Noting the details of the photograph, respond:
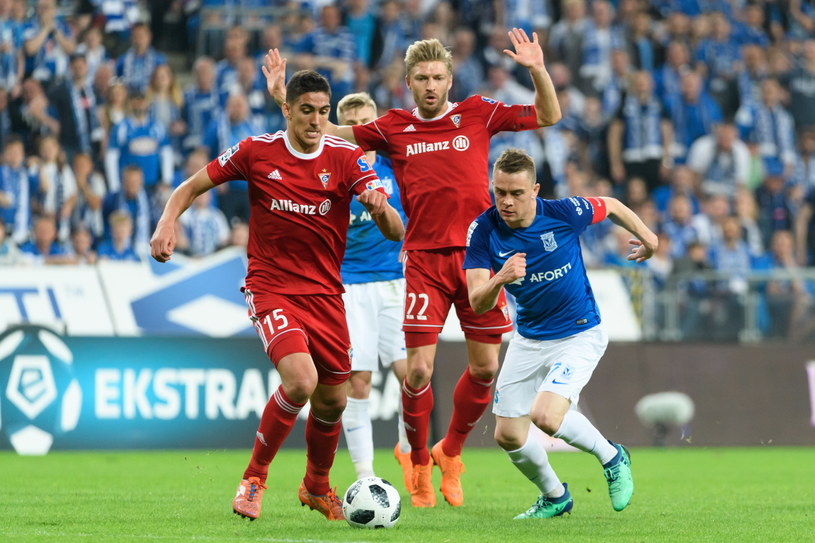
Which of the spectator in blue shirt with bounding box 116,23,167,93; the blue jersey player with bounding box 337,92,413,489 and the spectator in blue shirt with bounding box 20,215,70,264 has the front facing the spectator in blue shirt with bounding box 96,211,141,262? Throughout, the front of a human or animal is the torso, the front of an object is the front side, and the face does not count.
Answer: the spectator in blue shirt with bounding box 116,23,167,93

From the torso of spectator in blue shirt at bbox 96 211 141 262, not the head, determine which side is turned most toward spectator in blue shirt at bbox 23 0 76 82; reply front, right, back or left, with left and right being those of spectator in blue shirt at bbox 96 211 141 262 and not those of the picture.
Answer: back

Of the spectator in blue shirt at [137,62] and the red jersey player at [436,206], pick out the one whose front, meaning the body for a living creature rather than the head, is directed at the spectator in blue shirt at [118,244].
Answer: the spectator in blue shirt at [137,62]

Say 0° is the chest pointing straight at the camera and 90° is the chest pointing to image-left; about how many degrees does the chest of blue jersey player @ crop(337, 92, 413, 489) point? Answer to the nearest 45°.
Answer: approximately 0°

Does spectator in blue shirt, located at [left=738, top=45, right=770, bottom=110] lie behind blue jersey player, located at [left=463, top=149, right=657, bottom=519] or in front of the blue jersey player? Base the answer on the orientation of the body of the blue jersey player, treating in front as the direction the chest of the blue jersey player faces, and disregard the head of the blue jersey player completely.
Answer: behind

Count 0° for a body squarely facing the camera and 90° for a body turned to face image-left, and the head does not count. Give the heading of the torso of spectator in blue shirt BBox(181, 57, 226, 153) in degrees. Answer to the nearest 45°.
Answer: approximately 0°

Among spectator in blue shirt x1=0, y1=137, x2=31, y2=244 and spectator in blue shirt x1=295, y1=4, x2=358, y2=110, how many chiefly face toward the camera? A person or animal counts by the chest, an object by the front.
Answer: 2
